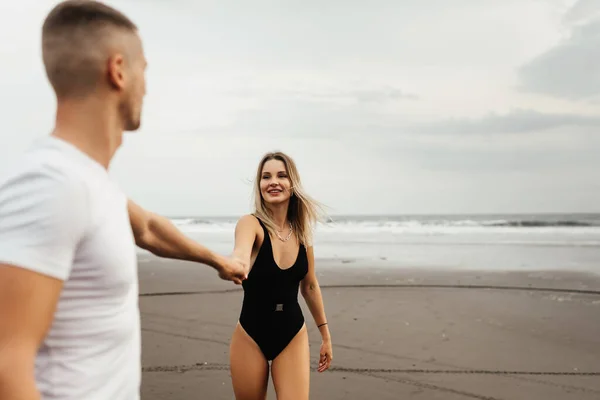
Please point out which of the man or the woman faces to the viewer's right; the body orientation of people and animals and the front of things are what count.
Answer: the man

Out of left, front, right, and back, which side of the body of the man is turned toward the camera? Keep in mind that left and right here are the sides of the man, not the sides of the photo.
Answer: right

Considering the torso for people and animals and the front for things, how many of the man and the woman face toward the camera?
1

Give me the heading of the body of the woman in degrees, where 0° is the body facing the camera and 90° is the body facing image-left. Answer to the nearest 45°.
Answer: approximately 0°

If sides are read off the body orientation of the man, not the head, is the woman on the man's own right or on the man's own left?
on the man's own left

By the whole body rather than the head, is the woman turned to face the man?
yes

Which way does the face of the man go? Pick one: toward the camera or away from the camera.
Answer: away from the camera
